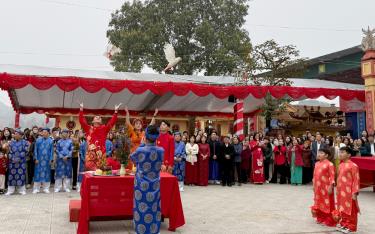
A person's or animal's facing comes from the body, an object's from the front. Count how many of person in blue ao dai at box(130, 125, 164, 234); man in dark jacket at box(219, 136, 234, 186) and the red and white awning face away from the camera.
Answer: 1

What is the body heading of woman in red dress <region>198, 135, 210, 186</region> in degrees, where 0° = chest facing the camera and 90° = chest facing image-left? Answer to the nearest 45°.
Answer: approximately 0°

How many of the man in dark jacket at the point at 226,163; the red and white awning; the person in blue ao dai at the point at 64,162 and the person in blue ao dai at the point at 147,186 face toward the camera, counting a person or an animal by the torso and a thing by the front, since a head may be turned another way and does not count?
3

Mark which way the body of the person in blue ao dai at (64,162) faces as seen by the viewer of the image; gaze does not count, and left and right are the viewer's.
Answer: facing the viewer

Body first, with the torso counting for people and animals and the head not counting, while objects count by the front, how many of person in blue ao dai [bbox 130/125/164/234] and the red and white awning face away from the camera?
1

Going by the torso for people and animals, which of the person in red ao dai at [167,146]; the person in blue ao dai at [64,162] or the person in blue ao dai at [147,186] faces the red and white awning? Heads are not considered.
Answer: the person in blue ao dai at [147,186]

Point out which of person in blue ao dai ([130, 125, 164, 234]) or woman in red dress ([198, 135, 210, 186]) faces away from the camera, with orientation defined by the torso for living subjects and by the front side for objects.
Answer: the person in blue ao dai

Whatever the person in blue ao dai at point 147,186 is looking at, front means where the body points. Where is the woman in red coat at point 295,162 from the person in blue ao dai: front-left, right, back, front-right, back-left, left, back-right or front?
front-right

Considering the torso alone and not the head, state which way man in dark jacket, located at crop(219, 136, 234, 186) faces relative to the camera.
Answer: toward the camera

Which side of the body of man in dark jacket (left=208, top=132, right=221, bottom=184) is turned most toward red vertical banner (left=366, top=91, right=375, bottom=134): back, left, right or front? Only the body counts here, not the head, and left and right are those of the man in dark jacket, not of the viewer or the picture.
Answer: left

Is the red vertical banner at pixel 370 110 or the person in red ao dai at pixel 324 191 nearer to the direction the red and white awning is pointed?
the person in red ao dai

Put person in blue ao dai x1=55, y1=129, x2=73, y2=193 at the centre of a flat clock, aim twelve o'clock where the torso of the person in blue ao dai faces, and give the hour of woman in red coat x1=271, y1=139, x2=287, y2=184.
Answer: The woman in red coat is roughly at 9 o'clock from the person in blue ao dai.

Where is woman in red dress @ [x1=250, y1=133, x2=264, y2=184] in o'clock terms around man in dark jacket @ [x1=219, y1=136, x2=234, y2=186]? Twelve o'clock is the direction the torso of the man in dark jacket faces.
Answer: The woman in red dress is roughly at 8 o'clock from the man in dark jacket.

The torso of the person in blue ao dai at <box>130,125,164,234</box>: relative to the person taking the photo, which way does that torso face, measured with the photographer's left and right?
facing away from the viewer
